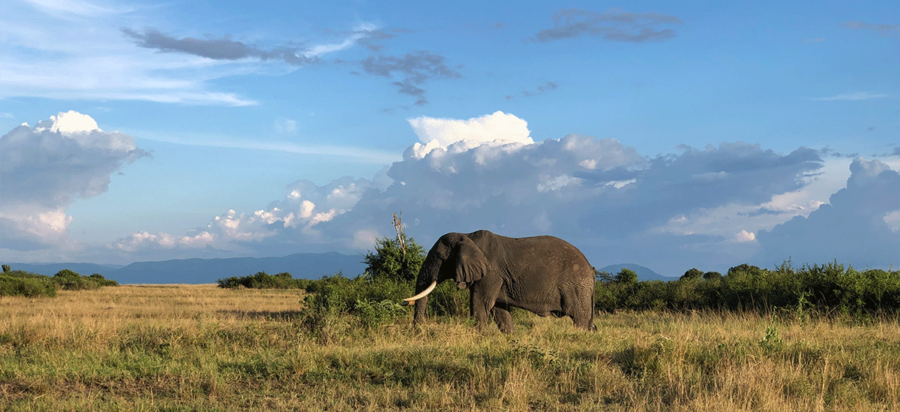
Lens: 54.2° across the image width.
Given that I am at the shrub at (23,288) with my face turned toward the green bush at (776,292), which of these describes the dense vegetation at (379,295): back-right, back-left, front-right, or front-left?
front-right

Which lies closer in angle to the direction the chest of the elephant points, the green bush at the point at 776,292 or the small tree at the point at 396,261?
the small tree

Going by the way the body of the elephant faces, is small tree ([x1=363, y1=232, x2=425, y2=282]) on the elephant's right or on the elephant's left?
on the elephant's right

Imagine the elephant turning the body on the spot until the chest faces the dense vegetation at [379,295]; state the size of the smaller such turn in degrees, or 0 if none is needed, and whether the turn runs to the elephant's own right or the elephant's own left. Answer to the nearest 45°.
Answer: approximately 45° to the elephant's own right

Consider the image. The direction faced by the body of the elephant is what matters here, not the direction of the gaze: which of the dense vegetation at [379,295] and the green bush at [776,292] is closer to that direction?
the dense vegetation

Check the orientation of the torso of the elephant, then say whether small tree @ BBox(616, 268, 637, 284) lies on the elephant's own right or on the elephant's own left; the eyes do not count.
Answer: on the elephant's own right

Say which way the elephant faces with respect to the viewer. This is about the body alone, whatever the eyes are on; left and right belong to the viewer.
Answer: facing to the left of the viewer

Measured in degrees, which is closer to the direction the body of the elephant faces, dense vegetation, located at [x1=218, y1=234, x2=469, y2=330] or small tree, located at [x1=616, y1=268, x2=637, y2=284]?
the dense vegetation

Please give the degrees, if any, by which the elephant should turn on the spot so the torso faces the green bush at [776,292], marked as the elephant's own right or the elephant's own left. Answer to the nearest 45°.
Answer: approximately 135° to the elephant's own right

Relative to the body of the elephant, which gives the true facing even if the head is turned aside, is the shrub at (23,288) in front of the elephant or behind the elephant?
in front

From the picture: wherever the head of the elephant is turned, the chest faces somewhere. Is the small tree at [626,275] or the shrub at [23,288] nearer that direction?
the shrub
